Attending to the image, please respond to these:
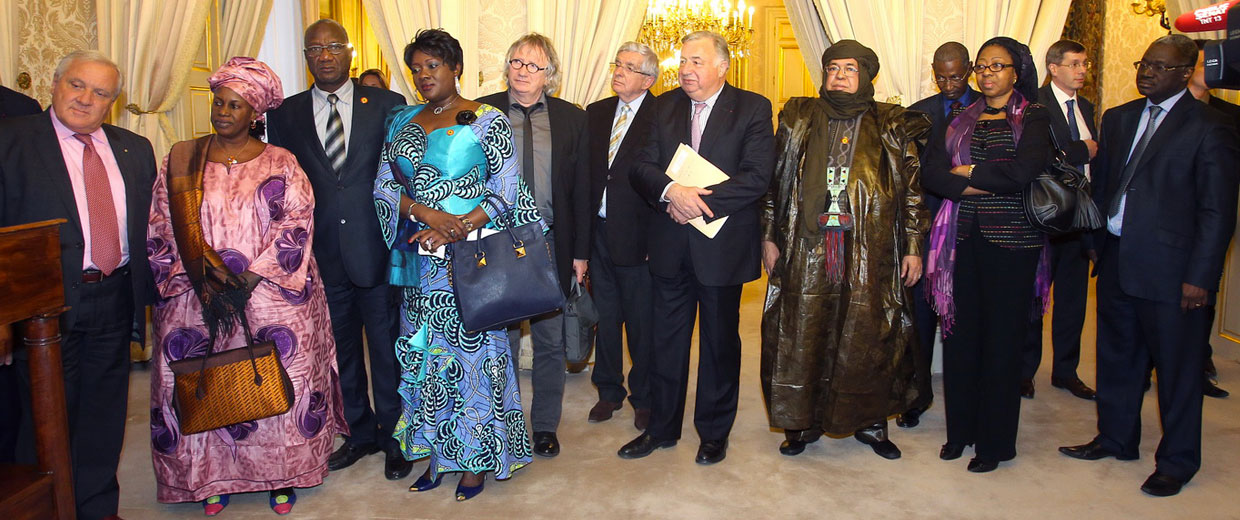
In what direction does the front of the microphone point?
to the viewer's left

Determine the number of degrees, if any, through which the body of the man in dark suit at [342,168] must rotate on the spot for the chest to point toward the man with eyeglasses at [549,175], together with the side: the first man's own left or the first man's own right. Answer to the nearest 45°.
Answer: approximately 90° to the first man's own left

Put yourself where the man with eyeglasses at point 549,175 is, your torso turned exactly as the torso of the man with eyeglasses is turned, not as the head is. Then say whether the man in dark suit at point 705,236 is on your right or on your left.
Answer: on your left

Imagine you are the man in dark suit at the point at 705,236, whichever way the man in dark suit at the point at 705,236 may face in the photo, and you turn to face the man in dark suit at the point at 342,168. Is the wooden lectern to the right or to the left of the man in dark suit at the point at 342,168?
left

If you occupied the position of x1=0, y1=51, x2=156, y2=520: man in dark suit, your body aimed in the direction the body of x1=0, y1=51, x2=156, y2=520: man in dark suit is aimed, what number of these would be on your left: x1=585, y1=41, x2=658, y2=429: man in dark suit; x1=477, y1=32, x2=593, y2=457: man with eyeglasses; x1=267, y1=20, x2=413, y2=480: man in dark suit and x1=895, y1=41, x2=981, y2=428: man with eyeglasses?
4

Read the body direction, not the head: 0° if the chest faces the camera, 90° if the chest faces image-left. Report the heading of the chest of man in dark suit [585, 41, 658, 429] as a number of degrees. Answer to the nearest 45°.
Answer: approximately 45°

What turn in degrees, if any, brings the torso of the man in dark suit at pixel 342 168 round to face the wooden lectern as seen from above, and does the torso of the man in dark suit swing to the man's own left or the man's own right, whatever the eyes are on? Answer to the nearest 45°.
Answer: approximately 45° to the man's own right

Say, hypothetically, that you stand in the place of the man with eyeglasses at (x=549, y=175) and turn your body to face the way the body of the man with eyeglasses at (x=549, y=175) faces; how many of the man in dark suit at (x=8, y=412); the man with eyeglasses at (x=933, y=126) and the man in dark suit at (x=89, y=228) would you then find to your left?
1

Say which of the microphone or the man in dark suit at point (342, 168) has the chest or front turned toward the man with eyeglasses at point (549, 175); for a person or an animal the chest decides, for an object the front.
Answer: the microphone

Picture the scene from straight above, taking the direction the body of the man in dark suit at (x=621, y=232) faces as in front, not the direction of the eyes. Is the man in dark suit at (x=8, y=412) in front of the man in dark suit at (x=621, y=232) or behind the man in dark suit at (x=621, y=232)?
in front

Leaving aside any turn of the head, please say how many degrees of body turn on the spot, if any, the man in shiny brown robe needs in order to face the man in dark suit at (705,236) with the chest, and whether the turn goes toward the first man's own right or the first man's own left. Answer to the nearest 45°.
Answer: approximately 90° to the first man's own right
